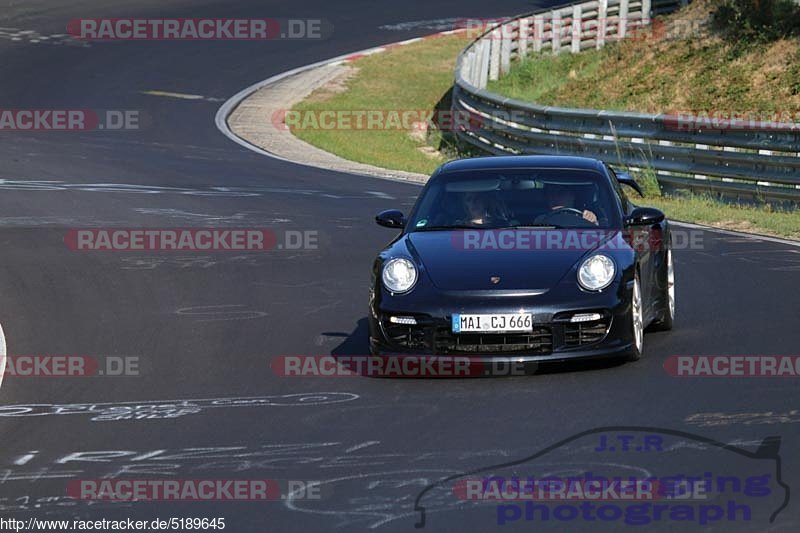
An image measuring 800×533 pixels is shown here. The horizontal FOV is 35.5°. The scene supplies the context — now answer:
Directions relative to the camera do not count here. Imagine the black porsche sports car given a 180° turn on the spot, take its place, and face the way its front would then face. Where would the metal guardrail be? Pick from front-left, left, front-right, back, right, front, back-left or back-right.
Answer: front

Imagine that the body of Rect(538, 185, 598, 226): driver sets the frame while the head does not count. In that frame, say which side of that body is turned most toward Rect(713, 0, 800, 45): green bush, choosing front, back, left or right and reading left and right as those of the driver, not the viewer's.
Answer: back

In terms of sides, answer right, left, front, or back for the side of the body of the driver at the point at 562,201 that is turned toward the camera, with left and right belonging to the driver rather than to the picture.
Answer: front

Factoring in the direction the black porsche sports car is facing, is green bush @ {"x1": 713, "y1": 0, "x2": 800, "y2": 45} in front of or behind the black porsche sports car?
behind

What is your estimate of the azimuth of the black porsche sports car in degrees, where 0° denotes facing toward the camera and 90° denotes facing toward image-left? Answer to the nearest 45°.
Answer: approximately 0°

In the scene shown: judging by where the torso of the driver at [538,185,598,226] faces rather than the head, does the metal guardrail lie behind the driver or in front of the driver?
behind
